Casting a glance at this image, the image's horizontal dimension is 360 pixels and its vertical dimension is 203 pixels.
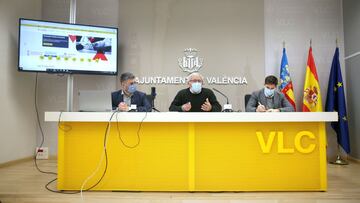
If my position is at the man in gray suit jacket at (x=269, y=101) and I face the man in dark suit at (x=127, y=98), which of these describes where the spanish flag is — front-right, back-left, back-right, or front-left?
back-right

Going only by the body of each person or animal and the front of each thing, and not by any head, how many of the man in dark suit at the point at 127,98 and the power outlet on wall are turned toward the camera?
2

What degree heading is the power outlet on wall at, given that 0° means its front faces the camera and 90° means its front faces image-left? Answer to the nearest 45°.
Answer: approximately 0°

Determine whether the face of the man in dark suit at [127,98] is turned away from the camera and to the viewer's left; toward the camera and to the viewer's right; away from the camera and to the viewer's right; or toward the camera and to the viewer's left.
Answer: toward the camera and to the viewer's right

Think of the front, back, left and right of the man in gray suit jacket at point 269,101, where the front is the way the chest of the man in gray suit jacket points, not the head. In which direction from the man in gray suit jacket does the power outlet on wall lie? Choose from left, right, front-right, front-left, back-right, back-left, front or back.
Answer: right

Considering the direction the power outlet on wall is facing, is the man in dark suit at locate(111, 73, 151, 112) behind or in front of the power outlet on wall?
in front

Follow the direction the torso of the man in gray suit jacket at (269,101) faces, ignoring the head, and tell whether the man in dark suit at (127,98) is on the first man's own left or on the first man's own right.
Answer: on the first man's own right

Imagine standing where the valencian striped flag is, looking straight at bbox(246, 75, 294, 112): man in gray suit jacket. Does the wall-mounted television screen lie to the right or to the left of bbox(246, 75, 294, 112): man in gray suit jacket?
right

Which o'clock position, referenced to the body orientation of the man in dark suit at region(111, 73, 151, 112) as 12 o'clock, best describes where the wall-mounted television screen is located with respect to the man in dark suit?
The wall-mounted television screen is roughly at 4 o'clock from the man in dark suit.

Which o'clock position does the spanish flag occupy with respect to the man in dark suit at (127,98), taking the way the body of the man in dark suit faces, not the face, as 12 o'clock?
The spanish flag is roughly at 9 o'clock from the man in dark suit.

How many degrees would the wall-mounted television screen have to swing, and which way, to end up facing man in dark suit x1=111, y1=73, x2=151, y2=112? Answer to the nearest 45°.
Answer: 0° — it already faces them

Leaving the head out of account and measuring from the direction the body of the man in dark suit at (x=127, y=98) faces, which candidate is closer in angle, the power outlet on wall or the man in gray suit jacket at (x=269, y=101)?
the man in gray suit jacket

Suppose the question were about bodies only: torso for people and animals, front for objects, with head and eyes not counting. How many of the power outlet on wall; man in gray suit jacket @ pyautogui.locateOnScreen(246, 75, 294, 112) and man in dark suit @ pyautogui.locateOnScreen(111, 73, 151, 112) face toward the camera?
3
